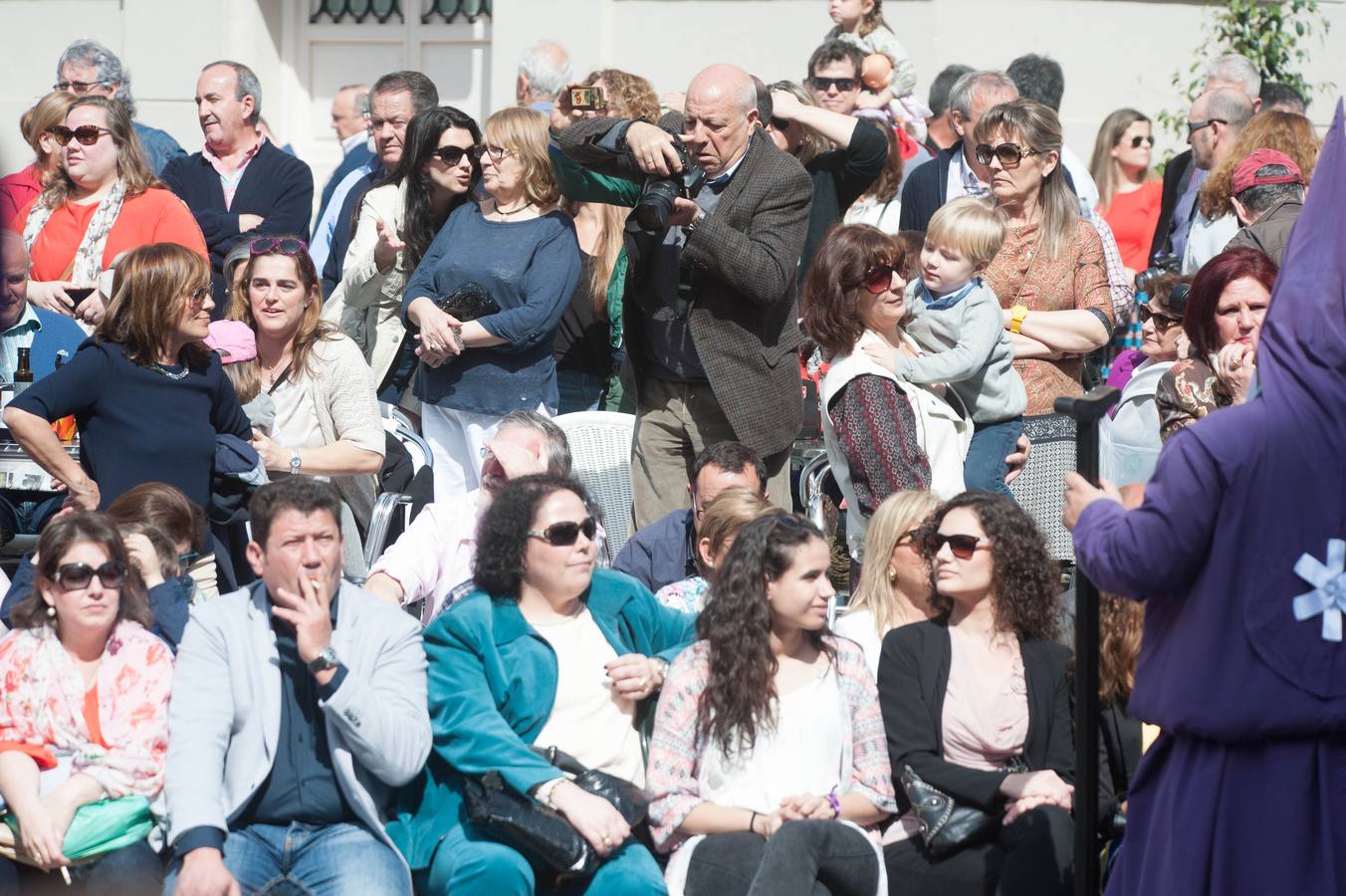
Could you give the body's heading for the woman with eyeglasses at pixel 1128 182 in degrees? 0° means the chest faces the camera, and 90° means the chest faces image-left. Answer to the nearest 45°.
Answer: approximately 315°

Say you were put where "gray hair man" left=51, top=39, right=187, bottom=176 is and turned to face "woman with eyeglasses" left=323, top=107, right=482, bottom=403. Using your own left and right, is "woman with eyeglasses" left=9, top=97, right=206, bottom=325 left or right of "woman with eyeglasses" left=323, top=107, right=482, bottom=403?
right

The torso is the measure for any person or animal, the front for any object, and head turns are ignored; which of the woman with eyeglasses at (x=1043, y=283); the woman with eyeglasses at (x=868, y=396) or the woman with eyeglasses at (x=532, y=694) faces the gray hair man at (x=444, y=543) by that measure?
the woman with eyeglasses at (x=1043, y=283)

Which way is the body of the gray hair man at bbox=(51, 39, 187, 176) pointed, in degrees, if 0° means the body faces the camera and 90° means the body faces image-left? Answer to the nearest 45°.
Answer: approximately 45°

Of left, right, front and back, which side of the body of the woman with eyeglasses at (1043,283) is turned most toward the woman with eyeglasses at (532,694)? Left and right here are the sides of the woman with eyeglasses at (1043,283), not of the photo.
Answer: front

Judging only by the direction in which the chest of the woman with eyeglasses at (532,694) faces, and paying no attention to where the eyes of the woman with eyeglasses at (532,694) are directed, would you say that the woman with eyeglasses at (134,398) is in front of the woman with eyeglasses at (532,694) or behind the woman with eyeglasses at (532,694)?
behind

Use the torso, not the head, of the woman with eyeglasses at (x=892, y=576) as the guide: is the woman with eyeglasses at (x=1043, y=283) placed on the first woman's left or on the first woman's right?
on the first woman's left

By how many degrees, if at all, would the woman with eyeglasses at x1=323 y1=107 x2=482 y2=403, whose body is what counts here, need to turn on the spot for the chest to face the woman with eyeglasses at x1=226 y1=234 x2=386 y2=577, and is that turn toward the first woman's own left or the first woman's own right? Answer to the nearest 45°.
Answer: approximately 45° to the first woman's own right

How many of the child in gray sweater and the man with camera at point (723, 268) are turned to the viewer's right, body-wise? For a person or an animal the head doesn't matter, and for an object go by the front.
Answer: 0

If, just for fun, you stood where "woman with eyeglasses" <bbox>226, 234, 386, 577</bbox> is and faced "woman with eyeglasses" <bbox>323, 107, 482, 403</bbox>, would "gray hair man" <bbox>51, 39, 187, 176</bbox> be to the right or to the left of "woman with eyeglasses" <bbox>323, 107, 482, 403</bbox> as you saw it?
left

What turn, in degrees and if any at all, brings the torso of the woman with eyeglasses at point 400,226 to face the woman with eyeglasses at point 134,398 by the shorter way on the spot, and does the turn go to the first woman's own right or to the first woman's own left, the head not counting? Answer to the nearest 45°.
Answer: approximately 90° to the first woman's own right

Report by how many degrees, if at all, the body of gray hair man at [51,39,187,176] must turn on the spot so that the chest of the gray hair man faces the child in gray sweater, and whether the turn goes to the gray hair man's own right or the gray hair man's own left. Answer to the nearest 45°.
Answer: approximately 90° to the gray hair man's own left

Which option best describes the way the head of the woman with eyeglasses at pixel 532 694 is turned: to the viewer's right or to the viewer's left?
to the viewer's right

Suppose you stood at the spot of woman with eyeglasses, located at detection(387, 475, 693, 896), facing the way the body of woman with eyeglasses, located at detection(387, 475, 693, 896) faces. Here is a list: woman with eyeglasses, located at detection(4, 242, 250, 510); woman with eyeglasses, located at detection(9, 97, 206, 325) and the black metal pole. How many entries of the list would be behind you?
2
